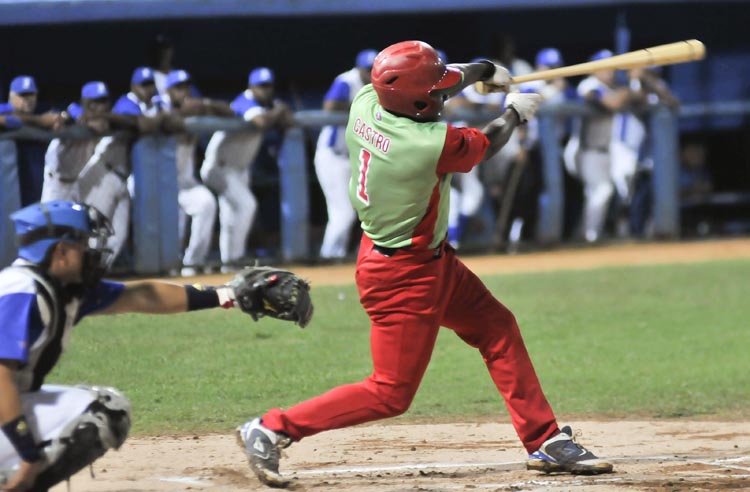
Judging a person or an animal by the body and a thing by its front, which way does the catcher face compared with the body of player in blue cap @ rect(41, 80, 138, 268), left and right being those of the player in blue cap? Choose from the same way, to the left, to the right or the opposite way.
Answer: to the left

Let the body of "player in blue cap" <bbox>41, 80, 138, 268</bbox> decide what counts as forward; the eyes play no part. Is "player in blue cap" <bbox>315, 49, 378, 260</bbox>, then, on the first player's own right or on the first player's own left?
on the first player's own left

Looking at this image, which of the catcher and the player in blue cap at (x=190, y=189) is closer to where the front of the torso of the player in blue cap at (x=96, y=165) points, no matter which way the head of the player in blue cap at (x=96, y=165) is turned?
the catcher

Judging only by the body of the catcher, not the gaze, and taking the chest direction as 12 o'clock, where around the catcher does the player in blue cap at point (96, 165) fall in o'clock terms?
The player in blue cap is roughly at 9 o'clock from the catcher.

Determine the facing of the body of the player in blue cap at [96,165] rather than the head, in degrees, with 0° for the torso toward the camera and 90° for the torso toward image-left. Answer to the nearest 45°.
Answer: approximately 0°

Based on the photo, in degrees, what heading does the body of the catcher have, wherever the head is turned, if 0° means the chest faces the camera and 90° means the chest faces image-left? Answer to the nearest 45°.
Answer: approximately 270°

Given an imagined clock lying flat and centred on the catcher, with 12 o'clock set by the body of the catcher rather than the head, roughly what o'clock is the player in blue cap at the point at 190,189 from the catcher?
The player in blue cap is roughly at 9 o'clock from the catcher.

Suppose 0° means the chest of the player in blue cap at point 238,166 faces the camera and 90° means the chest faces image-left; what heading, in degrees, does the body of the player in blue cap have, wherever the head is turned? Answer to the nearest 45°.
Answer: approximately 315°

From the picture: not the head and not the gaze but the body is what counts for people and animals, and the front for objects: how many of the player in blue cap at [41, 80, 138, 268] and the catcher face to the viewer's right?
1

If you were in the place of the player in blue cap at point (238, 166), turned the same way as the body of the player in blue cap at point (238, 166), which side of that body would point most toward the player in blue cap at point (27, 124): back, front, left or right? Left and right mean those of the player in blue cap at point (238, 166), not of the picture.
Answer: right
